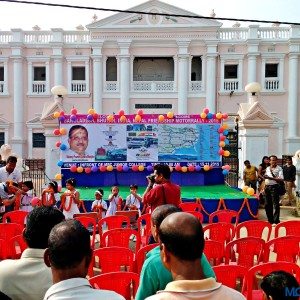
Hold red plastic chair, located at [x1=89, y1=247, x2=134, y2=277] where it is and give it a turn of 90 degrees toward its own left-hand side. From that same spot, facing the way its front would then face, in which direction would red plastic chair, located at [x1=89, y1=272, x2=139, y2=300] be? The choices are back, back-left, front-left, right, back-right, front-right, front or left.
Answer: left

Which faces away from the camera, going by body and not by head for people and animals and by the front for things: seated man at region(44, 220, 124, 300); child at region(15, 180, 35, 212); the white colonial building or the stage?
the seated man

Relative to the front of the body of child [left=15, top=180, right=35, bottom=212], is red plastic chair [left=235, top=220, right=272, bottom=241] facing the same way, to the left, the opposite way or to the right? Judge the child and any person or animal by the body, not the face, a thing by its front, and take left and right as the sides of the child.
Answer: the opposite way

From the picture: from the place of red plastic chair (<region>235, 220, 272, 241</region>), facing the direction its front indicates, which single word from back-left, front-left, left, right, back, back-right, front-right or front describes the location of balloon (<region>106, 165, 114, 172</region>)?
front-left

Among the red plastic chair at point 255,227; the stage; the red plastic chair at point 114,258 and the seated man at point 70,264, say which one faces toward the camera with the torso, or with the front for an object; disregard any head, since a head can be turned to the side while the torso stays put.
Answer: the stage

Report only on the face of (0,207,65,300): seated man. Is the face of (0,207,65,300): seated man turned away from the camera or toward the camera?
away from the camera

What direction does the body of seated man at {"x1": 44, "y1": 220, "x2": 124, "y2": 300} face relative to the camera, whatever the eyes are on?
away from the camera

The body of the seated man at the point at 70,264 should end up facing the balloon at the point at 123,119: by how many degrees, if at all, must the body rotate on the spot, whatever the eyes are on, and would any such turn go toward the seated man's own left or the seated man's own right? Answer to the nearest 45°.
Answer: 0° — they already face it

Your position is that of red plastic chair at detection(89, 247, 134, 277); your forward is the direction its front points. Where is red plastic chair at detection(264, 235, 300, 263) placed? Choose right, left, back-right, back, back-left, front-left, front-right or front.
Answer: right

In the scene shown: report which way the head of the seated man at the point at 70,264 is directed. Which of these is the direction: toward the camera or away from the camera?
away from the camera

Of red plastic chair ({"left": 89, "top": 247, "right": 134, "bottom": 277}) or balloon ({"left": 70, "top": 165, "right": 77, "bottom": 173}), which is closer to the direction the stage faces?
the red plastic chair

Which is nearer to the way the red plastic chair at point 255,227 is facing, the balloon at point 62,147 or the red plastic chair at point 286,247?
the balloon

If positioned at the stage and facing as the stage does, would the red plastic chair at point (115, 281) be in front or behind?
in front

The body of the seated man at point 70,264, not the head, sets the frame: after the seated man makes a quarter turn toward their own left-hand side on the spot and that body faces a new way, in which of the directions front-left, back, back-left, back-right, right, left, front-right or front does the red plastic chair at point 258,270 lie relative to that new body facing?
back-right

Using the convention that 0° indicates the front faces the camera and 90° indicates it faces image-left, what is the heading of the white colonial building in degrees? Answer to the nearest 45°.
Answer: approximately 0°

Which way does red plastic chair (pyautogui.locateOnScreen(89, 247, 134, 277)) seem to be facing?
away from the camera
